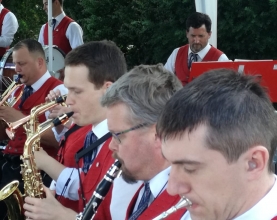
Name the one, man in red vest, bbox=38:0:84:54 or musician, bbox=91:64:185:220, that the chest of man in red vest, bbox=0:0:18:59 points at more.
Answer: the musician

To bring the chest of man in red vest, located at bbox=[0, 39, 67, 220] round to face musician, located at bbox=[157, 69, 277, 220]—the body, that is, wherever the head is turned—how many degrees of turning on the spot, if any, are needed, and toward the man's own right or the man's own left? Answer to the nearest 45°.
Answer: approximately 45° to the man's own left

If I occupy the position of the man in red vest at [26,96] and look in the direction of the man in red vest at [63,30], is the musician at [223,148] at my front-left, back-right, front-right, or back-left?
back-right

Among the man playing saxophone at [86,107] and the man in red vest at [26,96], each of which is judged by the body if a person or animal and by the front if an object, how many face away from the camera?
0

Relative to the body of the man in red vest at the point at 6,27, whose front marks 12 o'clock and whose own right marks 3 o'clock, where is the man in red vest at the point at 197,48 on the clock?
the man in red vest at the point at 197,48 is roughly at 9 o'clock from the man in red vest at the point at 6,27.

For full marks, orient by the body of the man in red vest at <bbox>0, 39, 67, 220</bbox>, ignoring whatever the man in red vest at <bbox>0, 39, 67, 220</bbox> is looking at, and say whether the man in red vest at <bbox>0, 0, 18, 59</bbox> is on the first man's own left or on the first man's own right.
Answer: on the first man's own right

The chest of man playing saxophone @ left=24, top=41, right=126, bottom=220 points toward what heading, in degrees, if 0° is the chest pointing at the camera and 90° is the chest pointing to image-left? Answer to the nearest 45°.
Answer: approximately 45°

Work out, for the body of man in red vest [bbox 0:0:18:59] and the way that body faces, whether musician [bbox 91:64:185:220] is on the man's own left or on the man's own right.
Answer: on the man's own left

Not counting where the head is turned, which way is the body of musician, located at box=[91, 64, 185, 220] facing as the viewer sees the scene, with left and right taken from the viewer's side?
facing the viewer and to the left of the viewer
